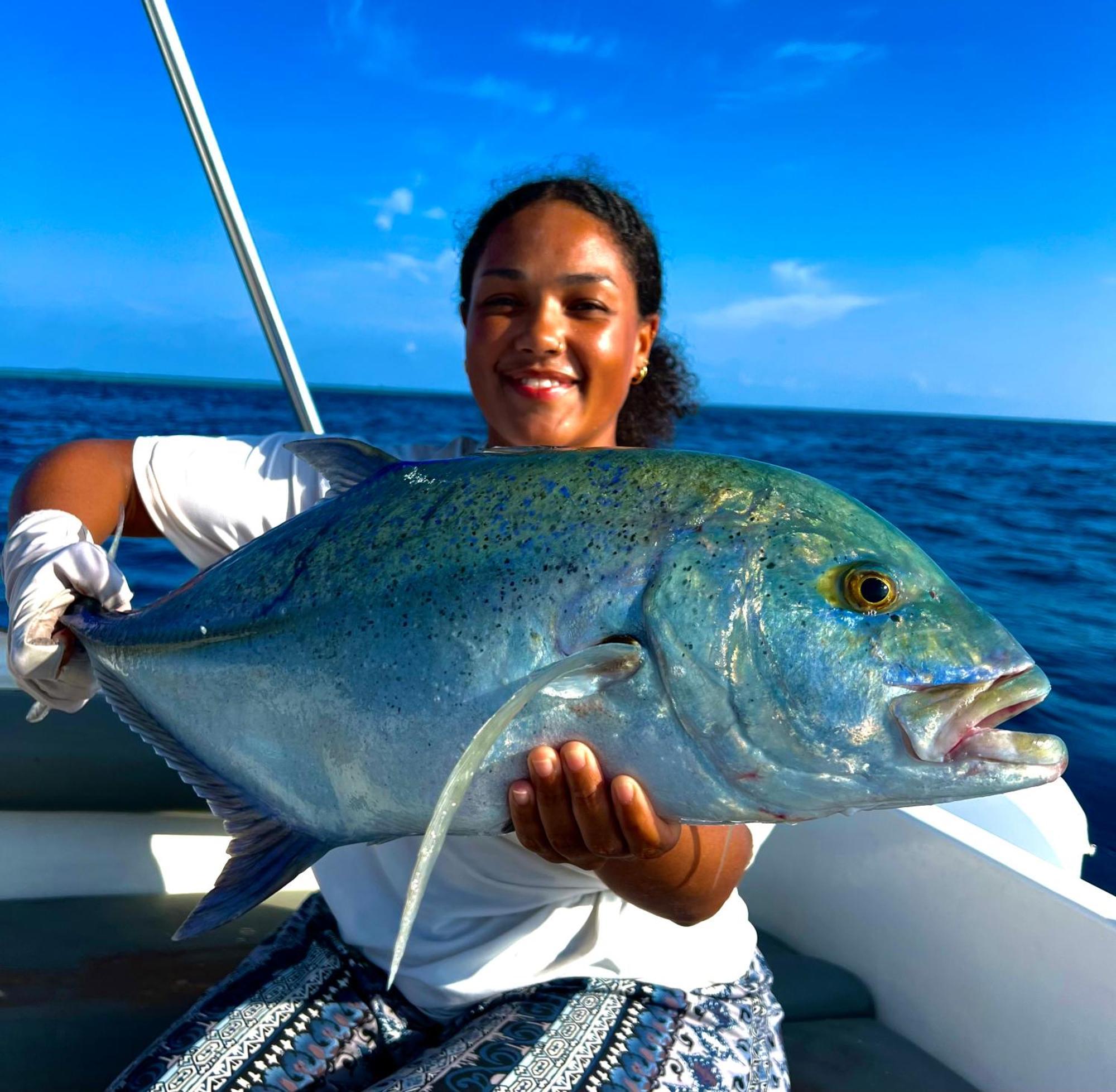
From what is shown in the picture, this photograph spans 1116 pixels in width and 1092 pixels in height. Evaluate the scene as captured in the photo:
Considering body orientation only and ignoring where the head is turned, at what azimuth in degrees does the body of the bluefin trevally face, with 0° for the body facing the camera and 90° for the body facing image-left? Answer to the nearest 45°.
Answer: approximately 270°

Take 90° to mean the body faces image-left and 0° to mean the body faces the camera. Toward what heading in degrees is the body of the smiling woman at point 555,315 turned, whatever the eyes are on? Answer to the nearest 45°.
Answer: approximately 0°
